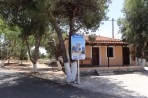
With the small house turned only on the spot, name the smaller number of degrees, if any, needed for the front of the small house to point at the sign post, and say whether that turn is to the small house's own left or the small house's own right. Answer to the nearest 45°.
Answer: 0° — it already faces it

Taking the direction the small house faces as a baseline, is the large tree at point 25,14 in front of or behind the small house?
in front

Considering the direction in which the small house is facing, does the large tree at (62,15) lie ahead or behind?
ahead

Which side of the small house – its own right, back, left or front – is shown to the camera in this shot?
front

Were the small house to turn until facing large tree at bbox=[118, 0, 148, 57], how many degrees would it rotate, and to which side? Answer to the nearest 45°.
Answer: approximately 45° to its left
